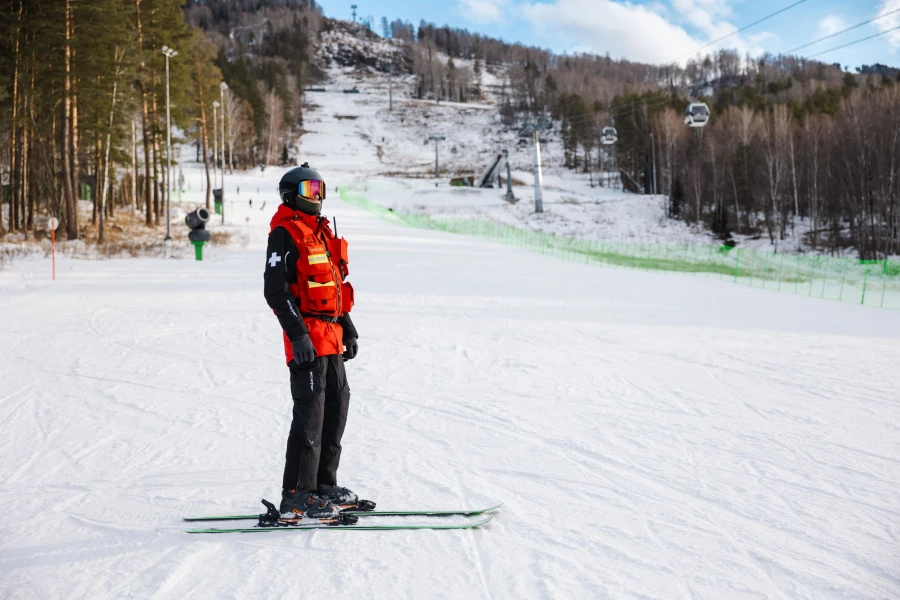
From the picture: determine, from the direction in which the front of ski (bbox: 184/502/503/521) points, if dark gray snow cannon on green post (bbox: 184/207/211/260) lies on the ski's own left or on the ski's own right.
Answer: on the ski's own left

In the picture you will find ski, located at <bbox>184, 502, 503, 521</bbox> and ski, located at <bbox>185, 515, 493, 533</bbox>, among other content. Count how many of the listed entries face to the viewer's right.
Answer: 2

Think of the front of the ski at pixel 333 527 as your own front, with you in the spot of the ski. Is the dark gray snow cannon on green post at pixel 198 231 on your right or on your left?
on your left

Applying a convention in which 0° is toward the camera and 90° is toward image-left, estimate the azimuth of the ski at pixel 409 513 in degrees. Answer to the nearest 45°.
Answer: approximately 270°

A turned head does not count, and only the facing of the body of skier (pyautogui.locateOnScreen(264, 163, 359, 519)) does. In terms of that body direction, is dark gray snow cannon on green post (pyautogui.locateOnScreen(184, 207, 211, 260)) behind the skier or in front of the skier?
behind

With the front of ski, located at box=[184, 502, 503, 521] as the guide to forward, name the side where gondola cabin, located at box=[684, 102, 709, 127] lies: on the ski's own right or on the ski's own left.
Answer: on the ski's own left

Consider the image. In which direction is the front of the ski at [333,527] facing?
to the viewer's right

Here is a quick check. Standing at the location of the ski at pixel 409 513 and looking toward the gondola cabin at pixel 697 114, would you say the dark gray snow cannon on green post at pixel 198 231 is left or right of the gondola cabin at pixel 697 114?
left
